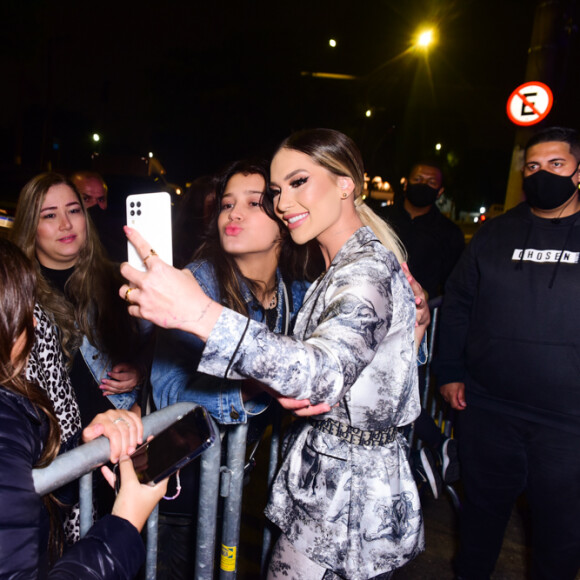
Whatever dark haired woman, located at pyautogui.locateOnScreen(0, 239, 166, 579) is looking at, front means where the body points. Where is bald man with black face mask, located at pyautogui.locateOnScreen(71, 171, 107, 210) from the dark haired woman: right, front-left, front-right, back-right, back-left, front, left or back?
front-left

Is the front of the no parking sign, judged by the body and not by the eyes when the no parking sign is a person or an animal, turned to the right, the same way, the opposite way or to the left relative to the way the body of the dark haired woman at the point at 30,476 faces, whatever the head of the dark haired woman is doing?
the opposite way

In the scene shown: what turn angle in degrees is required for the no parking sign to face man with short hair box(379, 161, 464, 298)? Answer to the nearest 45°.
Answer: approximately 45° to its right

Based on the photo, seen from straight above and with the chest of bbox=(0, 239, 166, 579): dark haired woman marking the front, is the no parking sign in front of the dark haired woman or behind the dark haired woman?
in front

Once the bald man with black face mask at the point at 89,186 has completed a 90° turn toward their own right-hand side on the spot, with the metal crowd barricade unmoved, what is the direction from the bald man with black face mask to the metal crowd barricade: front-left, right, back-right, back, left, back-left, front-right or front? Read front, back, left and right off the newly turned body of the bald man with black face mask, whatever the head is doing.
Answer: front-left

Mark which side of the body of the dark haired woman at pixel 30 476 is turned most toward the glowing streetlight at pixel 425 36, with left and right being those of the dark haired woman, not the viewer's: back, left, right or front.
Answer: front

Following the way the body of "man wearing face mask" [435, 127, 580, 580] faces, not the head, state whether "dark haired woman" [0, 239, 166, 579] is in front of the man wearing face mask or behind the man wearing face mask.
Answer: in front

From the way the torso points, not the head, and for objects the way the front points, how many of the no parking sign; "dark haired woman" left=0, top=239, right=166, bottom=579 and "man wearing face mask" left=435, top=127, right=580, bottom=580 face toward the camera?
2

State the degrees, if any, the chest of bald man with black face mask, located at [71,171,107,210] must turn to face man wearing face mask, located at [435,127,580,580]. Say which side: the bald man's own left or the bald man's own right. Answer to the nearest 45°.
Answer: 0° — they already face them

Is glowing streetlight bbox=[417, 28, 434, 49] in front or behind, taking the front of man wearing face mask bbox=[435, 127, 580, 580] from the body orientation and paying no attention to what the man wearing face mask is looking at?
behind
